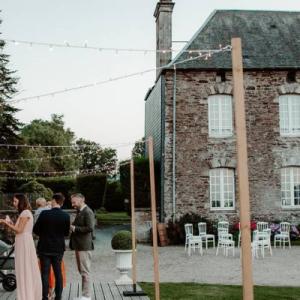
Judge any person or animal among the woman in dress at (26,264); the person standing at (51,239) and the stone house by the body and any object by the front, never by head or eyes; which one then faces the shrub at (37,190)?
the person standing

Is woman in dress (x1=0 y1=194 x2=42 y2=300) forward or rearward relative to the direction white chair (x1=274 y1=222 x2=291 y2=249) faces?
forward

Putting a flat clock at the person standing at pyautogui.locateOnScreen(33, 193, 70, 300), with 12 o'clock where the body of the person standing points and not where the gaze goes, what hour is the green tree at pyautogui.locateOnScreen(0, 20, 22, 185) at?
The green tree is roughly at 12 o'clock from the person standing.

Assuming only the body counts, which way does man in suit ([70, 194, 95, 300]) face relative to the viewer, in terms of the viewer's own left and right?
facing to the left of the viewer

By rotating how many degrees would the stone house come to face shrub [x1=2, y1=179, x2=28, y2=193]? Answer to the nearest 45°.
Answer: approximately 135° to its right

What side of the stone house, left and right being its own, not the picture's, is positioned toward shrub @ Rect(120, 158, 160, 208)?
right

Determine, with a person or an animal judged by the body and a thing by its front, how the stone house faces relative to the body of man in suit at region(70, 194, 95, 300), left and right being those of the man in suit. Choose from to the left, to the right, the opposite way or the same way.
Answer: to the left

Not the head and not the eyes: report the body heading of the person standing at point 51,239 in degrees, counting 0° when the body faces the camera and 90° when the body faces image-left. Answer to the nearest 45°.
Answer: approximately 180°

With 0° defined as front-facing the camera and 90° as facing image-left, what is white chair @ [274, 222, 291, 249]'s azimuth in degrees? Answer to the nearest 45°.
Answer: approximately 45°
